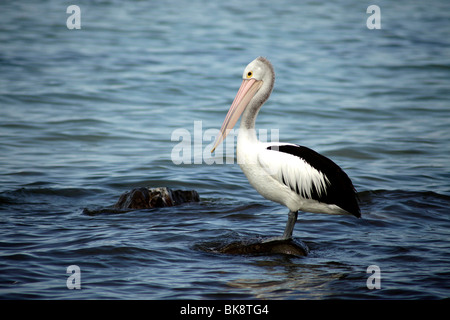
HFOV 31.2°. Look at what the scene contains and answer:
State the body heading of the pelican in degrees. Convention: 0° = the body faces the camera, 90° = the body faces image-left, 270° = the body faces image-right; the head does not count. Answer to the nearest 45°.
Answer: approximately 90°

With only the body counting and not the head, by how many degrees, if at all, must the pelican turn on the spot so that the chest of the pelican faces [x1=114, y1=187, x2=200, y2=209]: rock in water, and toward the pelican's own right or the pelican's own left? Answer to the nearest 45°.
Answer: approximately 45° to the pelican's own right
